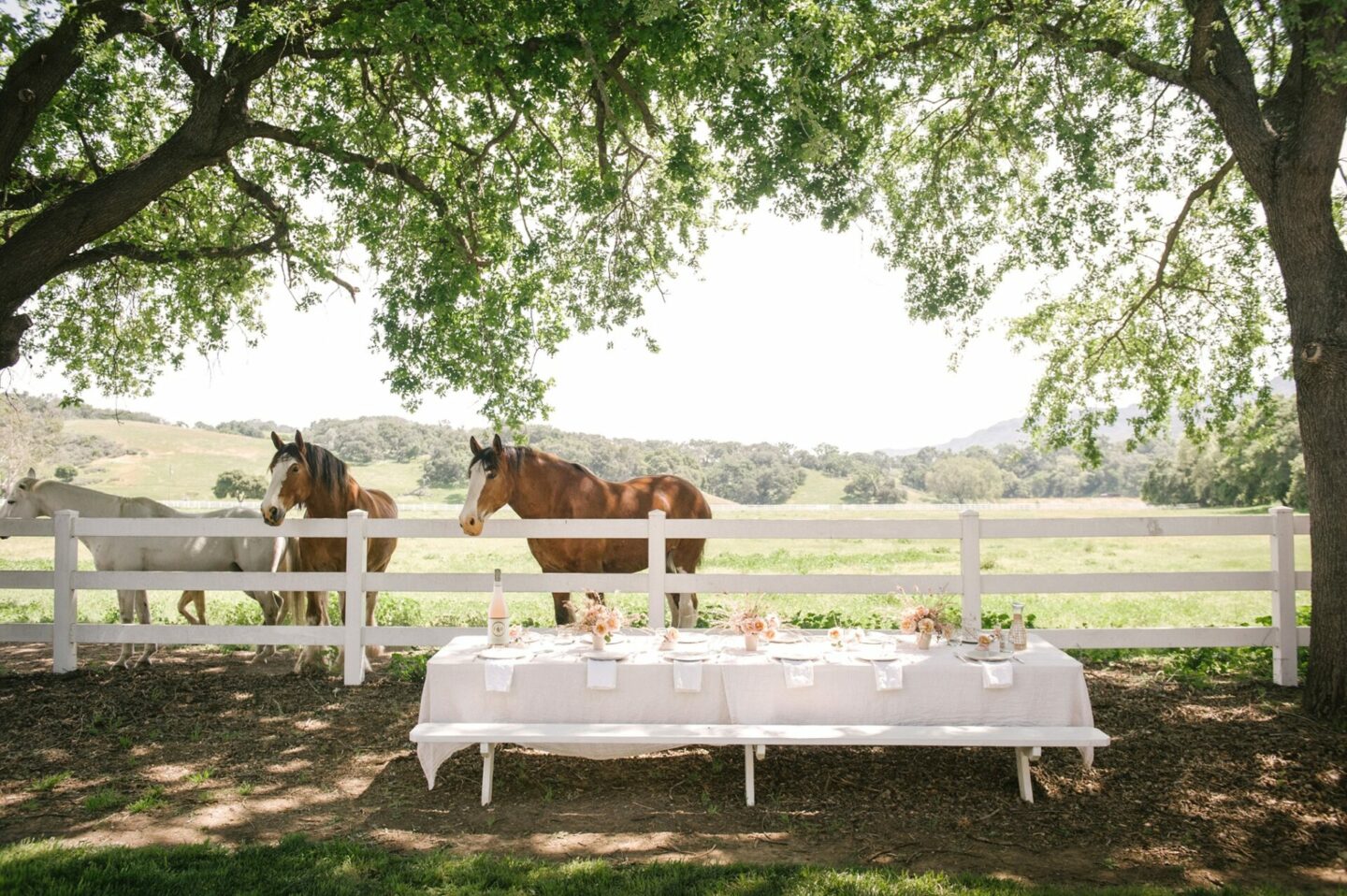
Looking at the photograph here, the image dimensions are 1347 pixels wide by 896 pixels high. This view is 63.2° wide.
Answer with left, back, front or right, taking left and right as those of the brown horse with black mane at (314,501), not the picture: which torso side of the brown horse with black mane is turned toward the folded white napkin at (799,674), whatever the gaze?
left

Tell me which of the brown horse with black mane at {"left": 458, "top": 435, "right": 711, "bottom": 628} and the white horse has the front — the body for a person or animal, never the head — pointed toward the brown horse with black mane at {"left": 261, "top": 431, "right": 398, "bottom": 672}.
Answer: the brown horse with black mane at {"left": 458, "top": 435, "right": 711, "bottom": 628}

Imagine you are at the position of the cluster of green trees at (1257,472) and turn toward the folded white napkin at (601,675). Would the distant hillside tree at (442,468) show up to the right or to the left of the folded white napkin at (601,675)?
right

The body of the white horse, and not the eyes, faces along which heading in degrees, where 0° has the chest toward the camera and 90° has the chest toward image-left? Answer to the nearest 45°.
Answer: approximately 90°

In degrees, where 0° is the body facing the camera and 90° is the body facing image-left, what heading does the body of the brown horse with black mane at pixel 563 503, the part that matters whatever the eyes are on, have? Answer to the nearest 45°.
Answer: approximately 90°

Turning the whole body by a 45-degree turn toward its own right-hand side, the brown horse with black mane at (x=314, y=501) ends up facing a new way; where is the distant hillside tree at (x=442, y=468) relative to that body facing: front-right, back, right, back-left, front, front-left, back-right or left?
right

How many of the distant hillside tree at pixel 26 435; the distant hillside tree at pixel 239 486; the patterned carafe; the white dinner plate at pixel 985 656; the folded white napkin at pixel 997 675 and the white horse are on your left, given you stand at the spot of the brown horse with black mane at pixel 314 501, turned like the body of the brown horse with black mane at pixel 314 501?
3

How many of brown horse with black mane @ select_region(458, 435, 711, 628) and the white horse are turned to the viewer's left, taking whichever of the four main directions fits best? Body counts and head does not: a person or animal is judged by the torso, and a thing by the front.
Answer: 2

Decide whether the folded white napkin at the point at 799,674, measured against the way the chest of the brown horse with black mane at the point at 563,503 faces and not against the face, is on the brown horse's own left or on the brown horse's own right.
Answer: on the brown horse's own left

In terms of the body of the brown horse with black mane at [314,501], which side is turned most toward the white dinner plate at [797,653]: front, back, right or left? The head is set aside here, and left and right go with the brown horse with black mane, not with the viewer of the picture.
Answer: left
